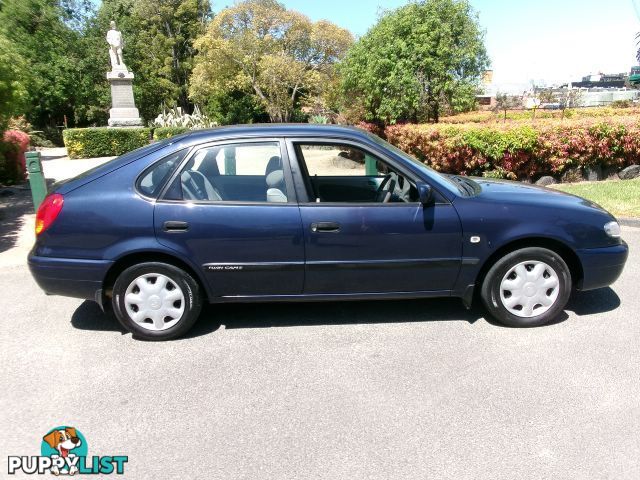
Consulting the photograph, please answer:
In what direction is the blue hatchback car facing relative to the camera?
to the viewer's right

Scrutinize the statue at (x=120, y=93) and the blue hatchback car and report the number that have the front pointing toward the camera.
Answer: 1

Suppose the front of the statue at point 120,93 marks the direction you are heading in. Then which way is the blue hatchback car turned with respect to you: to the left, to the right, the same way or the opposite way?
to the left

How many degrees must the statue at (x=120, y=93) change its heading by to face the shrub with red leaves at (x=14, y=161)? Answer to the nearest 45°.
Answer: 0° — it already faces it

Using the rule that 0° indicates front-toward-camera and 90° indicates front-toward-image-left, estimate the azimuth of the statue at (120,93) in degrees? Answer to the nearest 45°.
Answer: approximately 0°

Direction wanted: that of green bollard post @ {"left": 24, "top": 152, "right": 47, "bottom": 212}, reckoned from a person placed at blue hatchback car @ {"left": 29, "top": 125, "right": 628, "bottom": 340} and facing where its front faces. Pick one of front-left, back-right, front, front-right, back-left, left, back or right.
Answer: back-left

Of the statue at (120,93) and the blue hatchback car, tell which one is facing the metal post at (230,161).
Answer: the statue

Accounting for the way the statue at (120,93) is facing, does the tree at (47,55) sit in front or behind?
behind
